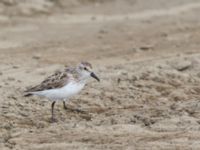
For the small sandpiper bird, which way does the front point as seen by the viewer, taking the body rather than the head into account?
to the viewer's right
